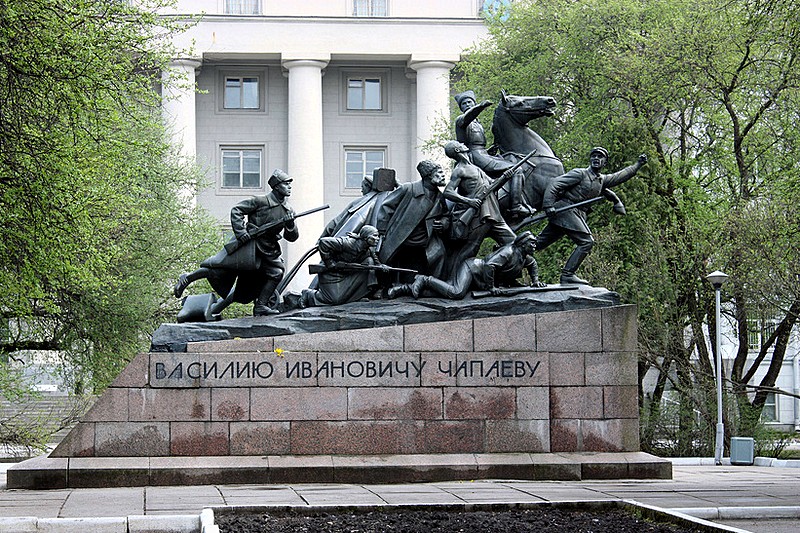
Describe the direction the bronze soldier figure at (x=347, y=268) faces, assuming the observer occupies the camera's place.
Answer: facing to the right of the viewer

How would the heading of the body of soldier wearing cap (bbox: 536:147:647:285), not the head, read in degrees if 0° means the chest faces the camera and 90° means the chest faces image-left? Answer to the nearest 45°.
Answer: approximately 315°

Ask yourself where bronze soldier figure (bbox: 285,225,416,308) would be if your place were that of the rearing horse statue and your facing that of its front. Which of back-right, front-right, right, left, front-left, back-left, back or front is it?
back-right

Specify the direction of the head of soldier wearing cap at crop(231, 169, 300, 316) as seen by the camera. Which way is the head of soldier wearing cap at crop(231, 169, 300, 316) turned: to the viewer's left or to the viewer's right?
to the viewer's right

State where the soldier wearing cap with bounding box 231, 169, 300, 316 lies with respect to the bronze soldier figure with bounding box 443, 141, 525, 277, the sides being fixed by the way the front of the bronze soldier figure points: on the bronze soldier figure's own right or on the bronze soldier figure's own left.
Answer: on the bronze soldier figure's own right

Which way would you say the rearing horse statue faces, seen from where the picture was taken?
facing to the right of the viewer

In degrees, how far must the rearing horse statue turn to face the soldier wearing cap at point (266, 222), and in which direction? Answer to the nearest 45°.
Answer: approximately 135° to its right

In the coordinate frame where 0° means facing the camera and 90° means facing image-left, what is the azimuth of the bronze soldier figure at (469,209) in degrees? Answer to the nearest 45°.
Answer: approximately 315°

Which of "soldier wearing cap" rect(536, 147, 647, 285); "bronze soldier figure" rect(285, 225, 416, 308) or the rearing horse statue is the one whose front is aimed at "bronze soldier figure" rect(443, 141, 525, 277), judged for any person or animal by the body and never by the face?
"bronze soldier figure" rect(285, 225, 416, 308)

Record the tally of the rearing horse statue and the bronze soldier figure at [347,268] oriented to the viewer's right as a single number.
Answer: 2
